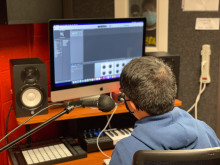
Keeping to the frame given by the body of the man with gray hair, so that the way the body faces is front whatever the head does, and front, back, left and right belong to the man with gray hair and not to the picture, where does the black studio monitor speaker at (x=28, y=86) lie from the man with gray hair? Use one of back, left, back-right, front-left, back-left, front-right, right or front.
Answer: front

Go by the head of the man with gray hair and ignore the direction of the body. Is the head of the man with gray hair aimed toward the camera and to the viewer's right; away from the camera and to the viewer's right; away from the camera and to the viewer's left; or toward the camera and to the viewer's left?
away from the camera and to the viewer's left

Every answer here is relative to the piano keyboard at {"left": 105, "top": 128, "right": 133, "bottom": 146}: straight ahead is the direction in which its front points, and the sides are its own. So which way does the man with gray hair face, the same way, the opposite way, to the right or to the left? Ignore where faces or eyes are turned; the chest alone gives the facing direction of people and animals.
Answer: the opposite way

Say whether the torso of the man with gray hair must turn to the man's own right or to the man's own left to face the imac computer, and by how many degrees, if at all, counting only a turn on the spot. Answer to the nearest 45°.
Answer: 0° — they already face it

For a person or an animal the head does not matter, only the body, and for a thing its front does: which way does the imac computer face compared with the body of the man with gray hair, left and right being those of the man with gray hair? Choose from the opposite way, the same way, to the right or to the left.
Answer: the opposite way

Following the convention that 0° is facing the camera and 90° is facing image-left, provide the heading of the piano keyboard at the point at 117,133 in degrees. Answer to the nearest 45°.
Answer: approximately 315°

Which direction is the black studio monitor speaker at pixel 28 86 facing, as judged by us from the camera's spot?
facing the viewer

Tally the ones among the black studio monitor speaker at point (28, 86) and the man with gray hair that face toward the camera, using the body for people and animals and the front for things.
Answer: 1

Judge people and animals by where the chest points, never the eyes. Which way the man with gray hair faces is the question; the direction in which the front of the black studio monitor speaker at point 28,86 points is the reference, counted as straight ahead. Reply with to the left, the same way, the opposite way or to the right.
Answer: the opposite way
